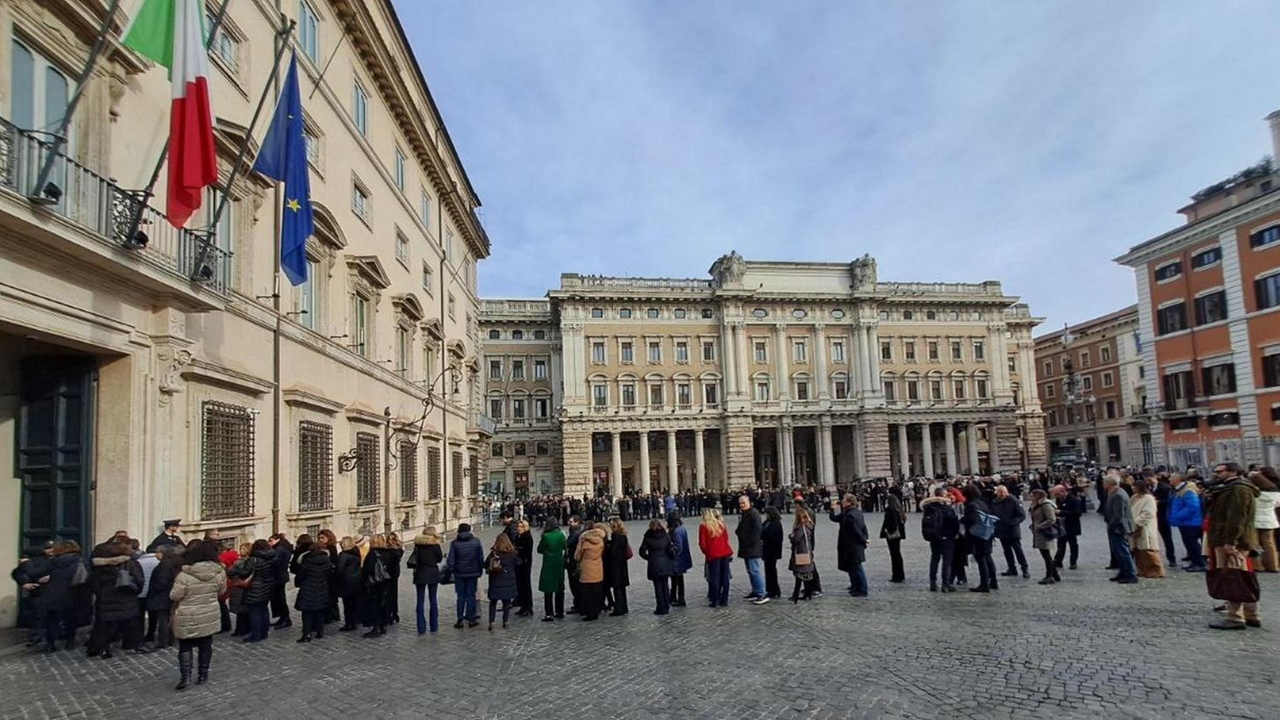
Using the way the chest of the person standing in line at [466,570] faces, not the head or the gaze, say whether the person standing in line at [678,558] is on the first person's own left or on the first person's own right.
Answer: on the first person's own right

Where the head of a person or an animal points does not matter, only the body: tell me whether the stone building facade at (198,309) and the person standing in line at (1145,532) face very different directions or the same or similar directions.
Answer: very different directions

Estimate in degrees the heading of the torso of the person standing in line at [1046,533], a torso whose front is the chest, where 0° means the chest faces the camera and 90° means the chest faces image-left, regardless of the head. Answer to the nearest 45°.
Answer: approximately 90°

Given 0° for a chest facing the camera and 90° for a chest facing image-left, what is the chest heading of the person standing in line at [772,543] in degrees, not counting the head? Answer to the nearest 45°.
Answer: approximately 90°

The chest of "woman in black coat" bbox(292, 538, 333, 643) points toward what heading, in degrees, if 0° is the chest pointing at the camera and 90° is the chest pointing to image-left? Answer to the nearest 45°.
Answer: approximately 135°

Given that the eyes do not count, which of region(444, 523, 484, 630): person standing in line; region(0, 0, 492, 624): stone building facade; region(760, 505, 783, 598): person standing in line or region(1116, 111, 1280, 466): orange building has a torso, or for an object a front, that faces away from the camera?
region(444, 523, 484, 630): person standing in line

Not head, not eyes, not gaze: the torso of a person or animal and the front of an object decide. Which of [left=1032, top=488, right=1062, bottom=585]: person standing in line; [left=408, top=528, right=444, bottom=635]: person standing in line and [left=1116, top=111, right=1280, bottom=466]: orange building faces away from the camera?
[left=408, top=528, right=444, bottom=635]: person standing in line

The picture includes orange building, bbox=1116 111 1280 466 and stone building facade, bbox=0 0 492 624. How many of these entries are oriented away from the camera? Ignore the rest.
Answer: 0

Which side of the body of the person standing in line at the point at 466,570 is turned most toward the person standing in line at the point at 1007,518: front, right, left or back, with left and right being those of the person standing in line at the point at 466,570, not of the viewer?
right

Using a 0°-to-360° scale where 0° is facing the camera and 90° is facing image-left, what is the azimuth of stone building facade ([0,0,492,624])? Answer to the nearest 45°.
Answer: approximately 315°

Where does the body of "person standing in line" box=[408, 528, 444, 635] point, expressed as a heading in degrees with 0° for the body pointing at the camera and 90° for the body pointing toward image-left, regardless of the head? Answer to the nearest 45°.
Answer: approximately 180°

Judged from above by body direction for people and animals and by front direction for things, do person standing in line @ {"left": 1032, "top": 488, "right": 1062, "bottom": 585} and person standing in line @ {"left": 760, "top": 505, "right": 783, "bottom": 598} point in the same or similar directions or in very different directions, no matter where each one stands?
same or similar directions

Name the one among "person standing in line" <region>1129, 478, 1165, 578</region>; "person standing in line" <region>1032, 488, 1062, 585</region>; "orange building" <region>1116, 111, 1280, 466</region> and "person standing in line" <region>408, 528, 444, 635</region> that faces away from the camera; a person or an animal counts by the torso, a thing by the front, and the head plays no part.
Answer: "person standing in line" <region>408, 528, 444, 635</region>

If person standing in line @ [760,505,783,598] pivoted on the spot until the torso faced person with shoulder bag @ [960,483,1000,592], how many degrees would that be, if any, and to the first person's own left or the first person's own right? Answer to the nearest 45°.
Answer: approximately 180°

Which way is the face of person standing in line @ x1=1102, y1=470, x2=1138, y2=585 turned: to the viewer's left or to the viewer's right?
to the viewer's left
